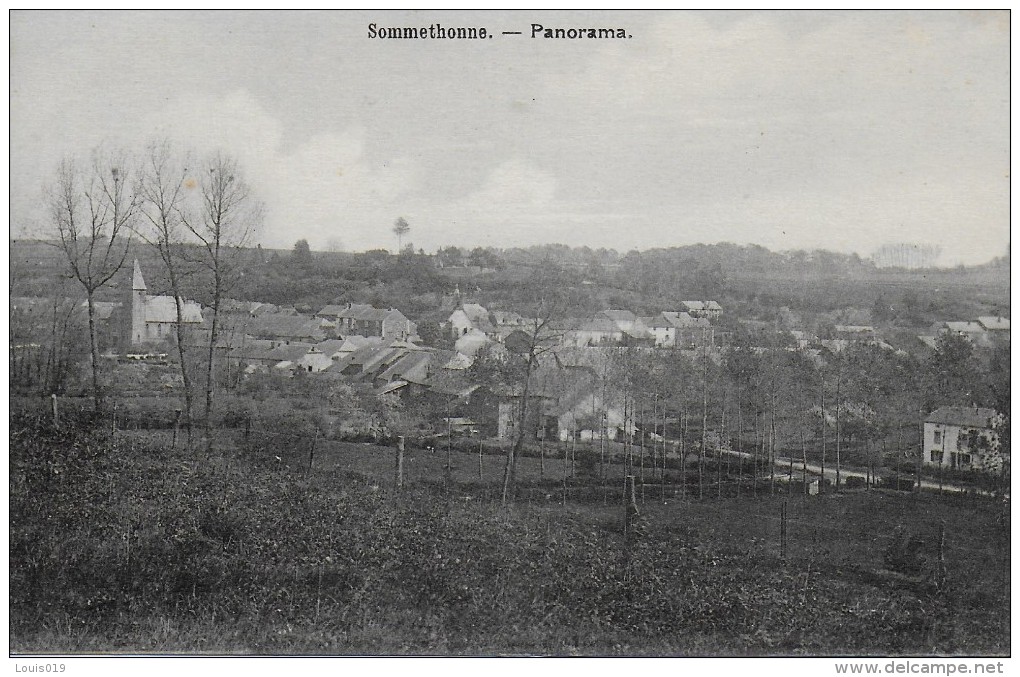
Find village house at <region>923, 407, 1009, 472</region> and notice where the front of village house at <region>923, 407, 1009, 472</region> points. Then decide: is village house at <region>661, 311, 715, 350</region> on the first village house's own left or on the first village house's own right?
on the first village house's own right

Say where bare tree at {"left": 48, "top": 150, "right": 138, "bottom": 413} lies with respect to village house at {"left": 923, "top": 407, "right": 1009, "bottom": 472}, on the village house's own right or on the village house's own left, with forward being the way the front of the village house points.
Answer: on the village house's own right

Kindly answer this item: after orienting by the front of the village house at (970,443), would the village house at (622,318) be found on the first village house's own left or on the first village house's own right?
on the first village house's own right

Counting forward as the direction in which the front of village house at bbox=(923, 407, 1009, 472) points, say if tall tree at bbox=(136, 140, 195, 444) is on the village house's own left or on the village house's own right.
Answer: on the village house's own right

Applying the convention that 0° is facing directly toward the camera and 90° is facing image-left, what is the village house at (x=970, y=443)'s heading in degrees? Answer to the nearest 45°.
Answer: approximately 0°
